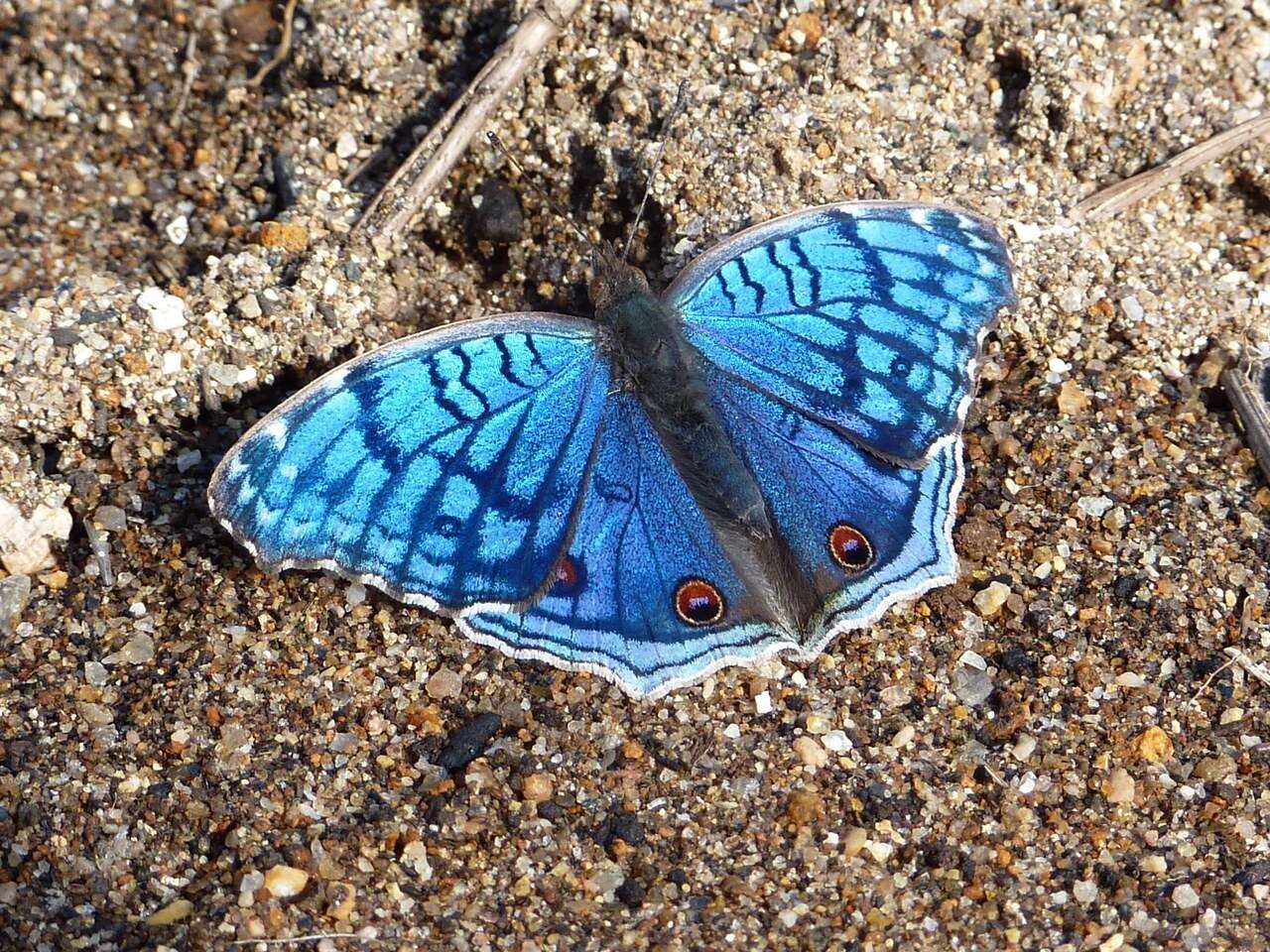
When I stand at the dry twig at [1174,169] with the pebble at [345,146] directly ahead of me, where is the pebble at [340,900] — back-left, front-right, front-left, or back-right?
front-left

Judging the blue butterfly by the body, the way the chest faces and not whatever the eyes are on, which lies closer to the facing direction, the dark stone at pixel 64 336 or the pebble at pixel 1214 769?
the dark stone

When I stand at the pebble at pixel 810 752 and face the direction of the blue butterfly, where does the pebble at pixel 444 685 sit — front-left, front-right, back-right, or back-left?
front-left

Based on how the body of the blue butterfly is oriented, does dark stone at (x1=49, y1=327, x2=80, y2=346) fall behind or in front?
in front

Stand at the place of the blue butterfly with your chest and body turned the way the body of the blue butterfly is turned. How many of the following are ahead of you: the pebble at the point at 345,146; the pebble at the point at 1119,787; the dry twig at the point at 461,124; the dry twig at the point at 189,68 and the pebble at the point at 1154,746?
3

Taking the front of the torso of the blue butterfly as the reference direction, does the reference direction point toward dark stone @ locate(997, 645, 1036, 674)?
no

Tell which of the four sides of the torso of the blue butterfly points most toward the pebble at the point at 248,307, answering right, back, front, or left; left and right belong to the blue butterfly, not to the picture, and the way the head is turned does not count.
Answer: front

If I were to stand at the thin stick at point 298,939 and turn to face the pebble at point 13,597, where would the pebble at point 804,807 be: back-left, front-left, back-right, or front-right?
back-right

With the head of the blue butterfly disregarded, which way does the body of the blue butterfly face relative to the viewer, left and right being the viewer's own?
facing away from the viewer and to the left of the viewer

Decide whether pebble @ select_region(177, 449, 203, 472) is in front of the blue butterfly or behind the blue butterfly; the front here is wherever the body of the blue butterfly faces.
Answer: in front

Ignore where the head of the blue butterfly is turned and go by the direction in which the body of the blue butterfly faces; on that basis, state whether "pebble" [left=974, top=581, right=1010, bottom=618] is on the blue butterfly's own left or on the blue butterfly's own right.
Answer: on the blue butterfly's own right

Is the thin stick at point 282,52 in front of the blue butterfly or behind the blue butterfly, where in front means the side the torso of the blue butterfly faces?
in front

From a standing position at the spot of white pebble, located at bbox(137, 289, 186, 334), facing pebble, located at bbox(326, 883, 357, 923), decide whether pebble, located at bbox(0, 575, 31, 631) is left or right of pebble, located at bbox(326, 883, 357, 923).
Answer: right

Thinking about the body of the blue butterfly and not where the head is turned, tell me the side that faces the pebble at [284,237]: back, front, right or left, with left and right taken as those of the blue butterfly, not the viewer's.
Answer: front

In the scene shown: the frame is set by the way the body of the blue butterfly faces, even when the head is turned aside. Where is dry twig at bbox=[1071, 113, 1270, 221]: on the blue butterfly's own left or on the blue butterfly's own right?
on the blue butterfly's own right

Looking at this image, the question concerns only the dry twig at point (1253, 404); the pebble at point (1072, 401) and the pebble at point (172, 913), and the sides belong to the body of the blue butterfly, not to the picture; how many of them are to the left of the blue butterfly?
1
